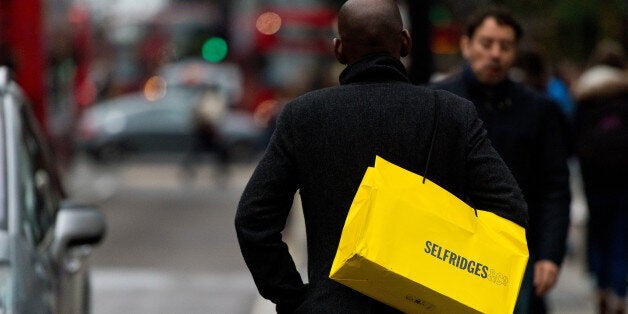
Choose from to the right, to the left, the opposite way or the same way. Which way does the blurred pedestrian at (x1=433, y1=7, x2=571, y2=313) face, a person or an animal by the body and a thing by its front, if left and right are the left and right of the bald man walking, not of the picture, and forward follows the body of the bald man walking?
the opposite way

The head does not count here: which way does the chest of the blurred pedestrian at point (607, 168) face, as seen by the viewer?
away from the camera

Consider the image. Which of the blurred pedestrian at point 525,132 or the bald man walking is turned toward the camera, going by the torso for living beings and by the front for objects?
the blurred pedestrian

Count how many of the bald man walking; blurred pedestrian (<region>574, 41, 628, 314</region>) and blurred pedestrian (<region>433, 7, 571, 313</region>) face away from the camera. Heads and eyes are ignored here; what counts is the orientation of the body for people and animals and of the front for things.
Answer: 2

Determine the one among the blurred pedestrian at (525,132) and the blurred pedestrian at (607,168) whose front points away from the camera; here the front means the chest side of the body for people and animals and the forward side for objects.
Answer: the blurred pedestrian at (607,168)

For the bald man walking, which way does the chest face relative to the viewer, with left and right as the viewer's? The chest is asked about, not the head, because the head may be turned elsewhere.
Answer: facing away from the viewer

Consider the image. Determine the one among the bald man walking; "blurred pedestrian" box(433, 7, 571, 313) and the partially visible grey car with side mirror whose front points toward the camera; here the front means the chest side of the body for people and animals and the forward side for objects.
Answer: the blurred pedestrian

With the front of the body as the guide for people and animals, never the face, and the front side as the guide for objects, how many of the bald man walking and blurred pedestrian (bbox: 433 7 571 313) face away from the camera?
1

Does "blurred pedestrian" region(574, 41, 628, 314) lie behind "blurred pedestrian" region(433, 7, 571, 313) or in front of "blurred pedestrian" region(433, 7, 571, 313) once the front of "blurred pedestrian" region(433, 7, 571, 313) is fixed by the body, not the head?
behind

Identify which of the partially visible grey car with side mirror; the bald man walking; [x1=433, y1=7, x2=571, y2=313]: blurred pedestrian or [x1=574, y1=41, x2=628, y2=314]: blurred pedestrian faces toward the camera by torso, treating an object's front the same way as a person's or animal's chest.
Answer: [x1=433, y1=7, x2=571, y2=313]: blurred pedestrian

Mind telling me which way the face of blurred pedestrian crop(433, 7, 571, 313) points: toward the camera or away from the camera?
toward the camera

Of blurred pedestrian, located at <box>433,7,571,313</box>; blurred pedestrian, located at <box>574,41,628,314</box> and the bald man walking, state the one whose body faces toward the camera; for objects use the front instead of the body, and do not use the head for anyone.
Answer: blurred pedestrian, located at <box>433,7,571,313</box>

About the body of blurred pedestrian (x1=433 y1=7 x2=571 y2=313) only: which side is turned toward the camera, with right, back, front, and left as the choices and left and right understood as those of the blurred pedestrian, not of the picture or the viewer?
front

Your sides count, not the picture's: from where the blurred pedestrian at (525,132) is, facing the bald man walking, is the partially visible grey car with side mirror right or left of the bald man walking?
right
